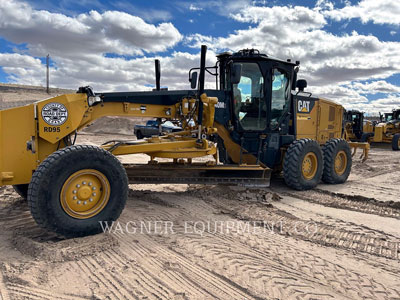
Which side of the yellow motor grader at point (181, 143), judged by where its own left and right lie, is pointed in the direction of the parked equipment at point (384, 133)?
back

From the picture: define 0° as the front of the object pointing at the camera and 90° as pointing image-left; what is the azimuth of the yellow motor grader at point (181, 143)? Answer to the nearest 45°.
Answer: approximately 45°
